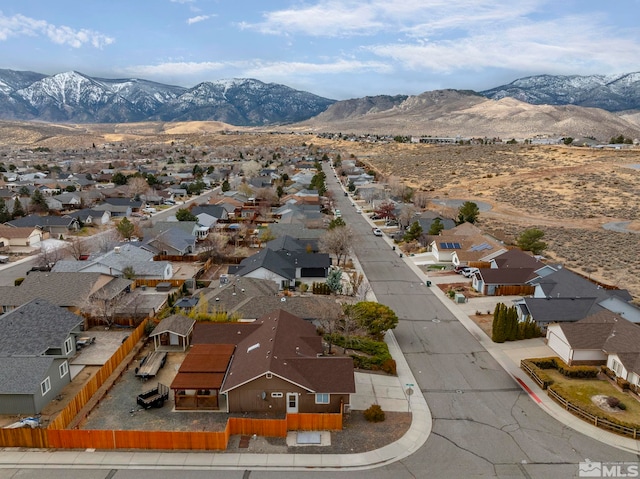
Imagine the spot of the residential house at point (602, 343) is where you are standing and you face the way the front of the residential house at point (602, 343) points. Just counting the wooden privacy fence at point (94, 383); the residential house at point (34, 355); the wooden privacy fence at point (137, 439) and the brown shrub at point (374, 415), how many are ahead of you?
4

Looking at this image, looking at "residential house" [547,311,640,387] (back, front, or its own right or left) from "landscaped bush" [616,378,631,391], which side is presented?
left

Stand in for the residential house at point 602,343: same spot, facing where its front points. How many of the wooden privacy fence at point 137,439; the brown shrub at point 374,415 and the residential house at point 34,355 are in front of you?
3

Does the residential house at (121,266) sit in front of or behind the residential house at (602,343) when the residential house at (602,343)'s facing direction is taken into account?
in front

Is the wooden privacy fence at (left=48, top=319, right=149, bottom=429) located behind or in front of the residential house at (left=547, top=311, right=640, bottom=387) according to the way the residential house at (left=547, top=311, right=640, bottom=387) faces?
in front

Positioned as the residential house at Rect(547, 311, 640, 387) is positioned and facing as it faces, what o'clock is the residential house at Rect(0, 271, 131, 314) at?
the residential house at Rect(0, 271, 131, 314) is roughly at 1 o'clock from the residential house at Rect(547, 311, 640, 387).

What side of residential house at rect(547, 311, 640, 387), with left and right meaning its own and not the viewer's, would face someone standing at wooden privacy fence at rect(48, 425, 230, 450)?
front

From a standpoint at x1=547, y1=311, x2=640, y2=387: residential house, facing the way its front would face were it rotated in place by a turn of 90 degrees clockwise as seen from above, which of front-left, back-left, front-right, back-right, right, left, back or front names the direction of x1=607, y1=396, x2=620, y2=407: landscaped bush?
back-left

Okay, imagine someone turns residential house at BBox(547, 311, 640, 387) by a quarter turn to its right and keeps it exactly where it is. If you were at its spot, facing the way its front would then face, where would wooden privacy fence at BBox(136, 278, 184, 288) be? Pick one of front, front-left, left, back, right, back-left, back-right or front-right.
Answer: front-left

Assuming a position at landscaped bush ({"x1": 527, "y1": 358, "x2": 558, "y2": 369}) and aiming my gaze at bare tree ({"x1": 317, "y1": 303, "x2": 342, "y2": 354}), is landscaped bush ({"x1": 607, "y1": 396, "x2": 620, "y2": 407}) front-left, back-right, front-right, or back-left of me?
back-left

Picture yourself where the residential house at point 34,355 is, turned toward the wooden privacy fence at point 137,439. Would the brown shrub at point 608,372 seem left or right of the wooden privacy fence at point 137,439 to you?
left

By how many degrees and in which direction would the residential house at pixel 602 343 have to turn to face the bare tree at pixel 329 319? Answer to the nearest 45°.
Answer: approximately 45° to its right

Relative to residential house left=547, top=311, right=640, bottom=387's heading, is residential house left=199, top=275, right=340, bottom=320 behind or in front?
in front

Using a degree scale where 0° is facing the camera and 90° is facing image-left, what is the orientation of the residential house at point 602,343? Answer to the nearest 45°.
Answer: approximately 45°
